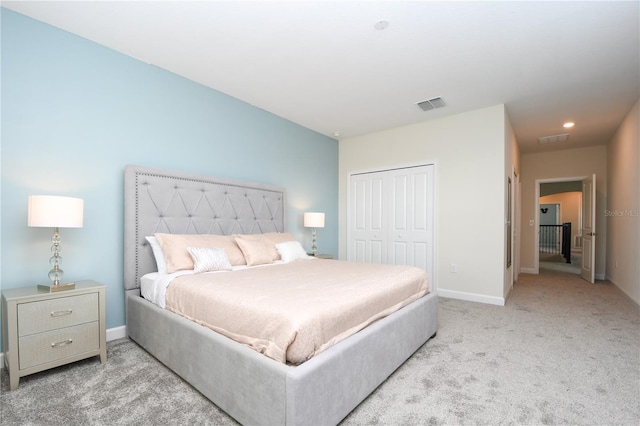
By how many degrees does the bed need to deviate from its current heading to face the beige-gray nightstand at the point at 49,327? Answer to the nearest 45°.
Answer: approximately 135° to its right

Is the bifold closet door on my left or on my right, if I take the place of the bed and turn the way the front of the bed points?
on my left

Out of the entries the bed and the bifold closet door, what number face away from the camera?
0

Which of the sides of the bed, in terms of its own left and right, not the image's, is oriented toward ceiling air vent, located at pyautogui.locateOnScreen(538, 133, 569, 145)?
left

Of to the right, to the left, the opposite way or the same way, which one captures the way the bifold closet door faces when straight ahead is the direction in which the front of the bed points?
to the right

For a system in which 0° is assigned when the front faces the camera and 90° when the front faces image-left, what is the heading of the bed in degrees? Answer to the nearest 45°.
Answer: approximately 315°

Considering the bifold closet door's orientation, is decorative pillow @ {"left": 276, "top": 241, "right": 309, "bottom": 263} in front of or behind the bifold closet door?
in front

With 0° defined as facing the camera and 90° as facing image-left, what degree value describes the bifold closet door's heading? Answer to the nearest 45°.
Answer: approximately 45°

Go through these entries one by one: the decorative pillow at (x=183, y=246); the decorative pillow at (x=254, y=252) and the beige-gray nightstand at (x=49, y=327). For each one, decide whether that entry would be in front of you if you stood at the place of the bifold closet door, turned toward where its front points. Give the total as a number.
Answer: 3

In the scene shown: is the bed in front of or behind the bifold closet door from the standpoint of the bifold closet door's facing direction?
in front

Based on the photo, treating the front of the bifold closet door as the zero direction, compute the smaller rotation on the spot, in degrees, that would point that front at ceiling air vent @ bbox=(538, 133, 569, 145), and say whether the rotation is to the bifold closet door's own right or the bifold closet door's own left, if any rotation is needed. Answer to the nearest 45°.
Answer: approximately 180°

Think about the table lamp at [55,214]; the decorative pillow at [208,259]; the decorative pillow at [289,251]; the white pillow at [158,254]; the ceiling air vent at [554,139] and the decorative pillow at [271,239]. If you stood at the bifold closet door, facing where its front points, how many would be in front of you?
5

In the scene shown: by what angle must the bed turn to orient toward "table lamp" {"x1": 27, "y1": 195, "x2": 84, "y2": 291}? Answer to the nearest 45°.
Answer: approximately 135° to its right
